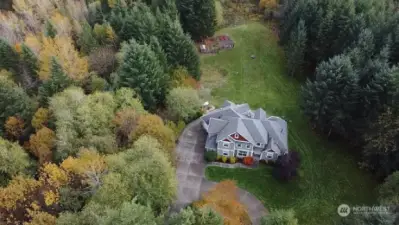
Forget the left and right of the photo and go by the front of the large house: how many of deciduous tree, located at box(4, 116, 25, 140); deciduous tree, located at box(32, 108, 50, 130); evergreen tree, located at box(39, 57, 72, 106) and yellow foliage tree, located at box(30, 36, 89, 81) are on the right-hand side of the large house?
4

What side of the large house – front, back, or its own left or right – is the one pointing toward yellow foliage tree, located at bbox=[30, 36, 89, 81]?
right

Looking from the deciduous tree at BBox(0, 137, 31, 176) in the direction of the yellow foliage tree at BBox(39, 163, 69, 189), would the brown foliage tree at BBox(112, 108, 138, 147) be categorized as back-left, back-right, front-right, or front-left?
front-left

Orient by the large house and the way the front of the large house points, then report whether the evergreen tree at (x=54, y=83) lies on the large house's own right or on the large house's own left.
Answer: on the large house's own right

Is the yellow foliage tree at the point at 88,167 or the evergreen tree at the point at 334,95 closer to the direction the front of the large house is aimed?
the yellow foliage tree

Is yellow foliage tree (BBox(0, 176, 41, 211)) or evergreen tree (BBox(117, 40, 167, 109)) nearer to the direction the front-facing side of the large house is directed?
the yellow foliage tree

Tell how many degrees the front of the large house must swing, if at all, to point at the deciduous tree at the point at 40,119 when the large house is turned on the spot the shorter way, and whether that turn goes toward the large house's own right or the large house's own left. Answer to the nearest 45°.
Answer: approximately 90° to the large house's own right

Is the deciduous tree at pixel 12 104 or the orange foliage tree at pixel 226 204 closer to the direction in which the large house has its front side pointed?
the orange foliage tree

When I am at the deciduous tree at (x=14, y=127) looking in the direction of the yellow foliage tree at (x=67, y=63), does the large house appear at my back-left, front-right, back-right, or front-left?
front-right

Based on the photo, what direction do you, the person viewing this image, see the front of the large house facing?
facing the viewer

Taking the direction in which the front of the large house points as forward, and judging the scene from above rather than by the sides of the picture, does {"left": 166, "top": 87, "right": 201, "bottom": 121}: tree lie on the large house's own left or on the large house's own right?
on the large house's own right

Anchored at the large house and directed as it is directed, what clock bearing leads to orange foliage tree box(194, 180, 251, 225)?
The orange foliage tree is roughly at 12 o'clock from the large house.

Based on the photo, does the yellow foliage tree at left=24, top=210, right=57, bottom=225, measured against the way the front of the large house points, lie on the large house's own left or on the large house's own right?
on the large house's own right

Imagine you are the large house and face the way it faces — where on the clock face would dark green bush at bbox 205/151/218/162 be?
The dark green bush is roughly at 2 o'clock from the large house.

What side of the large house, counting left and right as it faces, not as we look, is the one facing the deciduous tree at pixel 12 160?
right

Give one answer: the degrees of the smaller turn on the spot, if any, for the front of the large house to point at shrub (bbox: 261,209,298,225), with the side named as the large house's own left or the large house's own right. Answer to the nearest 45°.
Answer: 0° — it already faces it

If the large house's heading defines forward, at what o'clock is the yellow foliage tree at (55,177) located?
The yellow foliage tree is roughly at 2 o'clock from the large house.
